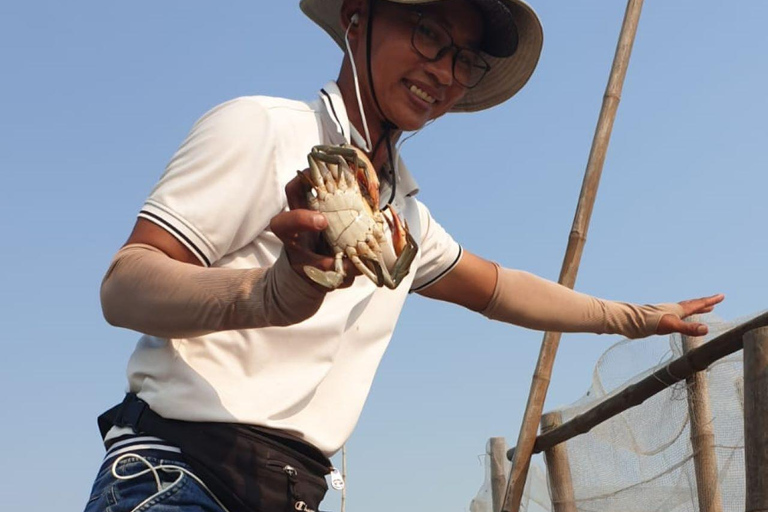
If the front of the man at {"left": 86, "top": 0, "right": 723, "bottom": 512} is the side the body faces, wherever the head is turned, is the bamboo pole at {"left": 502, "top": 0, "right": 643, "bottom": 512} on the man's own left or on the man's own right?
on the man's own left

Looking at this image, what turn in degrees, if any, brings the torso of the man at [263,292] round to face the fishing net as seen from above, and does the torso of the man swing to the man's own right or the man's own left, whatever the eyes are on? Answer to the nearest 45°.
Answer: approximately 90° to the man's own left

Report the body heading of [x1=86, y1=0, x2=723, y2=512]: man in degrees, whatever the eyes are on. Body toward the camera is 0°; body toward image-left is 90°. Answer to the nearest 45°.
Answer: approximately 315°

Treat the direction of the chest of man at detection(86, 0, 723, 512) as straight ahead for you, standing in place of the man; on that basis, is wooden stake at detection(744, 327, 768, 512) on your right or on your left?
on your left

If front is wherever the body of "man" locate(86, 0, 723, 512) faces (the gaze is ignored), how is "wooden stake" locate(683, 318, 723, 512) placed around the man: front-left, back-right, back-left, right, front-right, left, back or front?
left

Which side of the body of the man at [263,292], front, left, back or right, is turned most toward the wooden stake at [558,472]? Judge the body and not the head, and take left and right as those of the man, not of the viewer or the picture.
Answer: left

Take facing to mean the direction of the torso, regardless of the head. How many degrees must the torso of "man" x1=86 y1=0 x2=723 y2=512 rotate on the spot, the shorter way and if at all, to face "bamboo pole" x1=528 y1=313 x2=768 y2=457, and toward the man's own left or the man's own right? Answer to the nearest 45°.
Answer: approximately 90° to the man's own left
